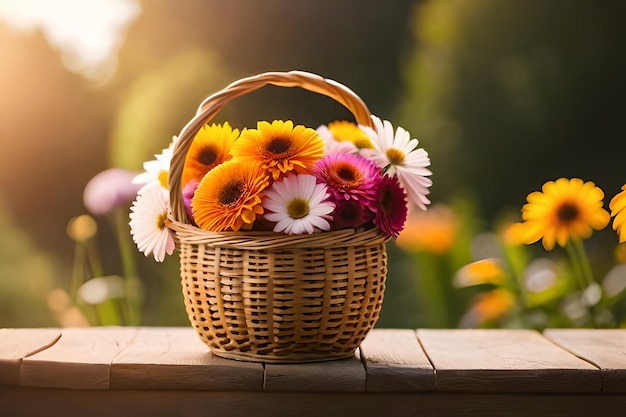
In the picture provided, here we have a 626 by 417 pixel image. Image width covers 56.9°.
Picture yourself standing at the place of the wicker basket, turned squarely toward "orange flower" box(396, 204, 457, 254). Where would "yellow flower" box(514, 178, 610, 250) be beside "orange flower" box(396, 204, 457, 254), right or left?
right

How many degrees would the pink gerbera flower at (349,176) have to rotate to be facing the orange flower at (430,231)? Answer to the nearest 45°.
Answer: approximately 180°

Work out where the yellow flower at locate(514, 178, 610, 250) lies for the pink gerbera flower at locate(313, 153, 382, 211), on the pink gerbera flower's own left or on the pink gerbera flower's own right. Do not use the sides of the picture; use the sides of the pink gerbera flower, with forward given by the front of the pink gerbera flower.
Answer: on the pink gerbera flower's own left

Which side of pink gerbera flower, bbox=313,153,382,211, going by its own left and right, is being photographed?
front
